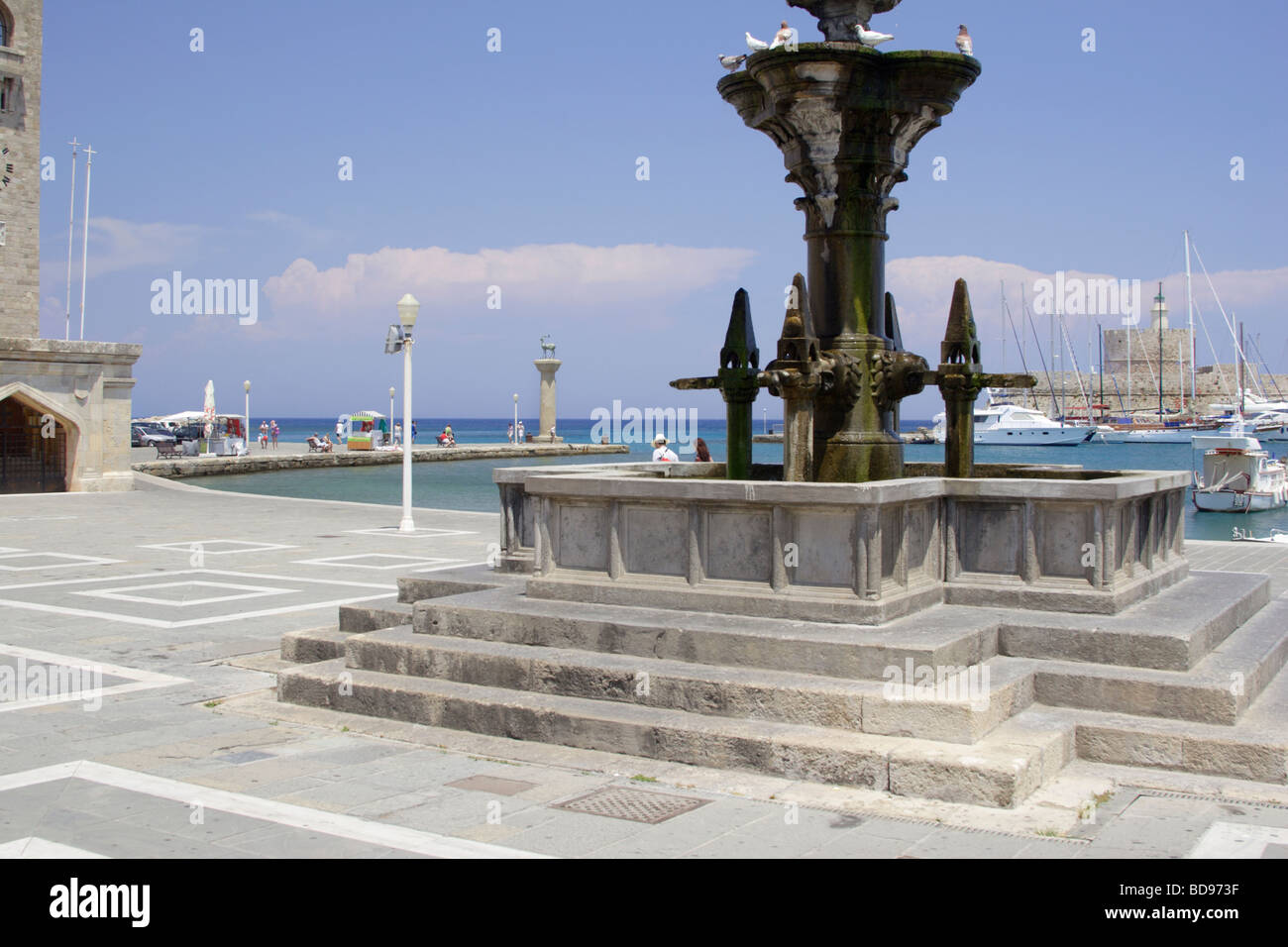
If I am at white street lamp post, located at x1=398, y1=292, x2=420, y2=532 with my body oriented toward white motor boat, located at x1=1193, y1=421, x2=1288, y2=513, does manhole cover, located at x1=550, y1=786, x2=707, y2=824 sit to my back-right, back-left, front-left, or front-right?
back-right

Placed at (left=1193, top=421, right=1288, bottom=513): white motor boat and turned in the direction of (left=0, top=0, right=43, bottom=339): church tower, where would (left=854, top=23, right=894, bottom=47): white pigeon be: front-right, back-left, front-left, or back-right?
front-left

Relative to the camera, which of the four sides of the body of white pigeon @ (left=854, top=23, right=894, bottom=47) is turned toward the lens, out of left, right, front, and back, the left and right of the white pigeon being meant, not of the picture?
left
